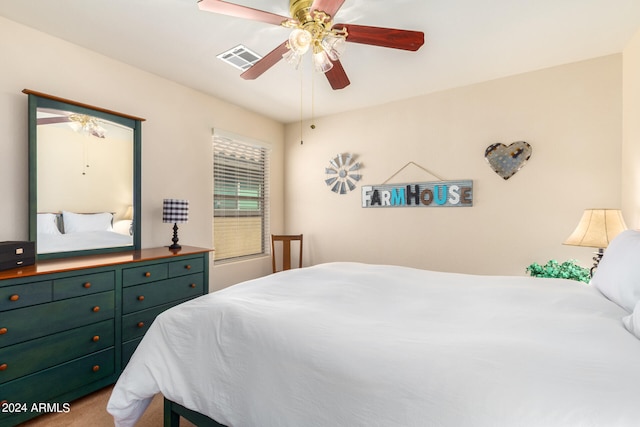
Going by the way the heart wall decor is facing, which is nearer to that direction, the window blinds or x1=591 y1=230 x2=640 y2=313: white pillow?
the white pillow

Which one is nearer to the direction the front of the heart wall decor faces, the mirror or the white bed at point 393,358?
the white bed

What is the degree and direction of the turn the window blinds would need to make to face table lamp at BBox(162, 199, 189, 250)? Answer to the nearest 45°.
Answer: approximately 90° to its right

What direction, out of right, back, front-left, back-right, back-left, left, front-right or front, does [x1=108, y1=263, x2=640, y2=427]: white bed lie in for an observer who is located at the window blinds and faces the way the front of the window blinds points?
front-right

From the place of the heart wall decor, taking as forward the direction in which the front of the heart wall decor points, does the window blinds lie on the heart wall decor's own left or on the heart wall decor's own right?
on the heart wall decor's own right

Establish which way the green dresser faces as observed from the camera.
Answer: facing the viewer and to the right of the viewer

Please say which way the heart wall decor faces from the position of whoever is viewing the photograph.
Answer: facing the viewer

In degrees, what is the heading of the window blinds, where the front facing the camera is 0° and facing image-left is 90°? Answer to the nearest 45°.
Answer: approximately 315°

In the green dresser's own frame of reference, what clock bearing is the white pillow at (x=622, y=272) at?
The white pillow is roughly at 12 o'clock from the green dresser.

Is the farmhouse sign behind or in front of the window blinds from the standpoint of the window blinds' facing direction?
in front

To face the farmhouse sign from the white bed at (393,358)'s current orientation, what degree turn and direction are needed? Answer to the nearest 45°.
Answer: approximately 90° to its right

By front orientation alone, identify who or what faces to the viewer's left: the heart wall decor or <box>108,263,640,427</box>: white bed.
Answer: the white bed

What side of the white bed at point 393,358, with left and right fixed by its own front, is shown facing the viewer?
left

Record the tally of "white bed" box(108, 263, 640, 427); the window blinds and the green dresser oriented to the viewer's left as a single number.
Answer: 1

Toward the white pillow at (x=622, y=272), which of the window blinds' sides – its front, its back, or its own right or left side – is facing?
front

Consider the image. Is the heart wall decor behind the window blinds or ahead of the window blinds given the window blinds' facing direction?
ahead
